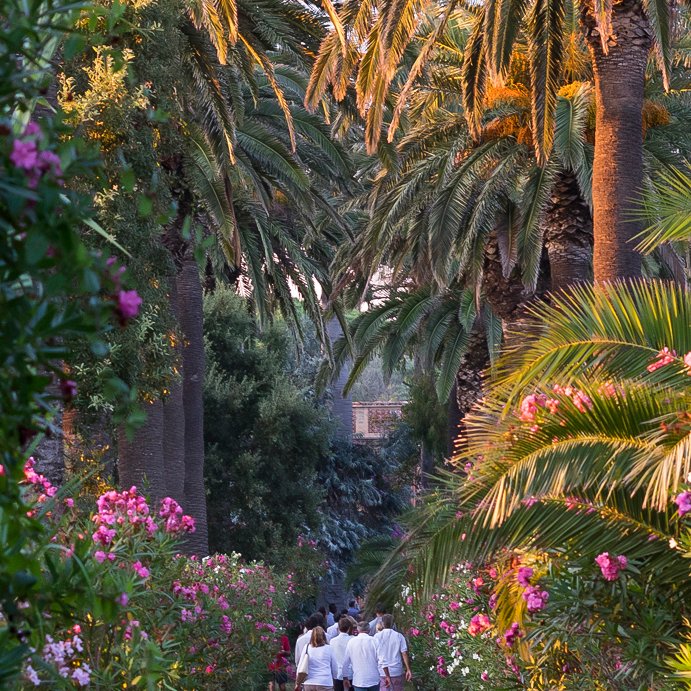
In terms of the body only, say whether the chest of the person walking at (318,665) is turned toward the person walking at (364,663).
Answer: no

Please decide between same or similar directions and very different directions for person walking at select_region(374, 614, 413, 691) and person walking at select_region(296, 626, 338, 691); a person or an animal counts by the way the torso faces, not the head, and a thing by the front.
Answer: same or similar directions

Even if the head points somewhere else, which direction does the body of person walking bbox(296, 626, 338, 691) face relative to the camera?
away from the camera

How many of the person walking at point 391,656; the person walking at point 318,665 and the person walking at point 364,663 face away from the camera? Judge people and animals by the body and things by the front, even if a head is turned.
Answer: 3

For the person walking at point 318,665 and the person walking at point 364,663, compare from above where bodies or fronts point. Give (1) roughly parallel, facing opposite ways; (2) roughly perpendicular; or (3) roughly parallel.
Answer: roughly parallel

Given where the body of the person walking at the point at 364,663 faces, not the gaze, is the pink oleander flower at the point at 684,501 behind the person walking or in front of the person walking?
behind

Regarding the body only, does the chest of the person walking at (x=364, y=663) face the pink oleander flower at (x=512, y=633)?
no

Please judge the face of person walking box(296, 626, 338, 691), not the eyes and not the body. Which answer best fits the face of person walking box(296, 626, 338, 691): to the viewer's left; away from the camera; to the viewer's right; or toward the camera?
away from the camera

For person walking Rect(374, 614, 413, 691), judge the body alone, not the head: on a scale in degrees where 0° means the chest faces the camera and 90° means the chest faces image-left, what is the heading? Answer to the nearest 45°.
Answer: approximately 180°

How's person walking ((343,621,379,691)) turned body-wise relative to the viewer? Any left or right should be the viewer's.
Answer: facing away from the viewer

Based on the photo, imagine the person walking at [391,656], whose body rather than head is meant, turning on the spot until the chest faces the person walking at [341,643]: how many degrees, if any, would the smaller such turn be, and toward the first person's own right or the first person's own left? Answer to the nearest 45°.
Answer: approximately 45° to the first person's own left

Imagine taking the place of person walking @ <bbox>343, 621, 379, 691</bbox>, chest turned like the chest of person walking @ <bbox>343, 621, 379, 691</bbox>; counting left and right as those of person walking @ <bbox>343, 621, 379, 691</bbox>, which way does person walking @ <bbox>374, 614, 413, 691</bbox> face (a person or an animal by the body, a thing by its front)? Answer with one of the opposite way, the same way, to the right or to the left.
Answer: the same way
